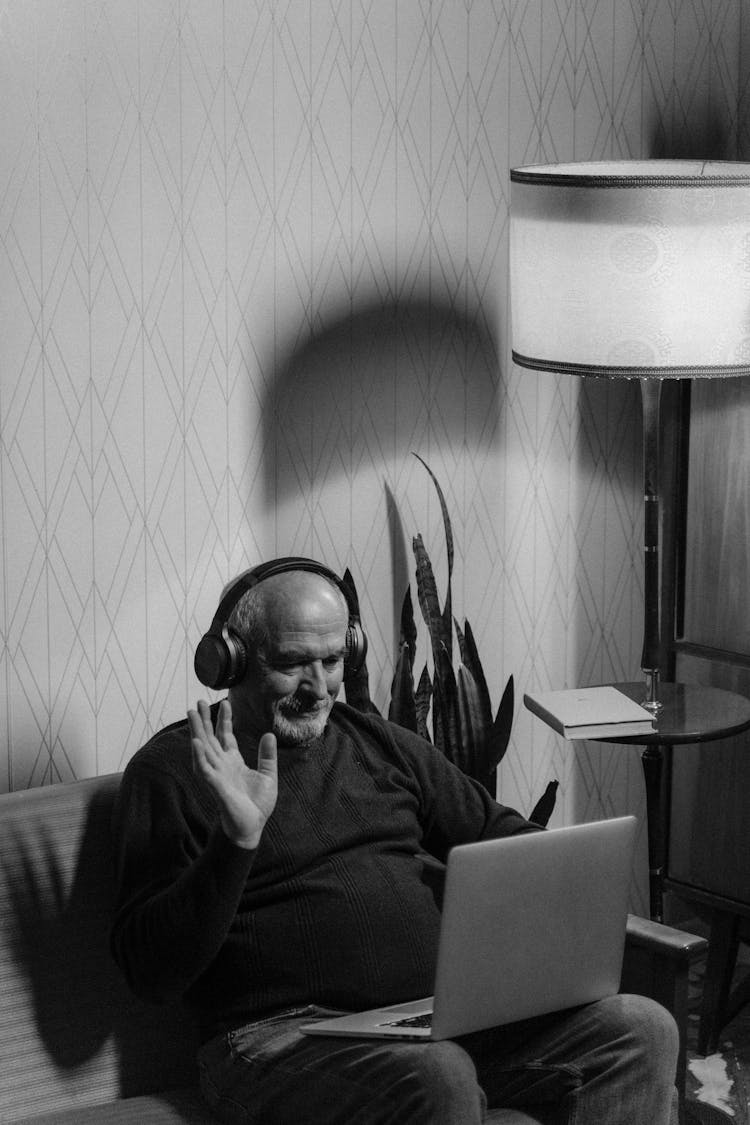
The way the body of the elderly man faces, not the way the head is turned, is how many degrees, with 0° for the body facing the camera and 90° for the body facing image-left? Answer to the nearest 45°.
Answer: approximately 315°

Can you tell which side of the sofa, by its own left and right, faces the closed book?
left

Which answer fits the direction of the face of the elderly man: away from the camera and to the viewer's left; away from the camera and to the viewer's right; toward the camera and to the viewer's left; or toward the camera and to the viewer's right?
toward the camera and to the viewer's right

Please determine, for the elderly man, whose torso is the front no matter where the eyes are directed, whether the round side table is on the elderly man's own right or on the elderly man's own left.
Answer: on the elderly man's own left

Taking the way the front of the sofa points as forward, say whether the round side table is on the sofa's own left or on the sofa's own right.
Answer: on the sofa's own left

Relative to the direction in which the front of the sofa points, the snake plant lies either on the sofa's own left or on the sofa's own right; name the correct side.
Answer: on the sofa's own left

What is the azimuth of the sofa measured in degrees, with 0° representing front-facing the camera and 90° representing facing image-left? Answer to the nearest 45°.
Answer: approximately 315°
